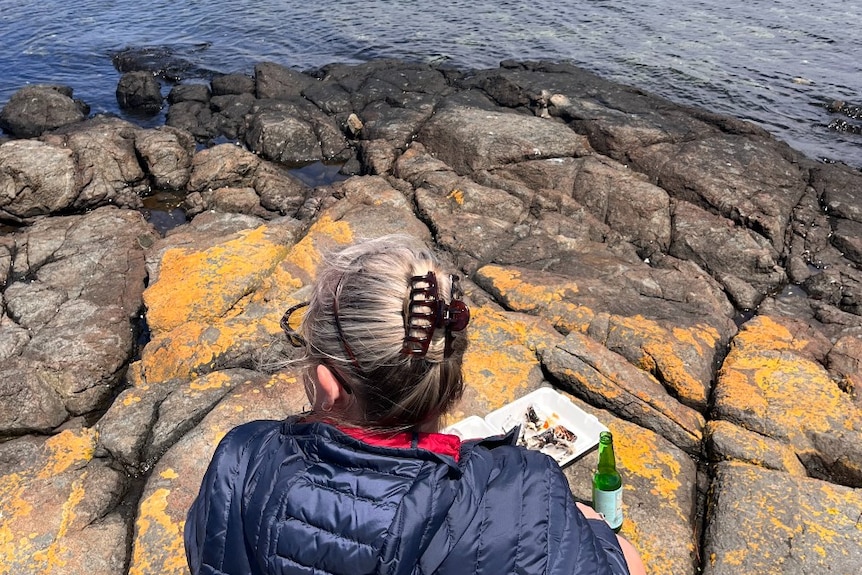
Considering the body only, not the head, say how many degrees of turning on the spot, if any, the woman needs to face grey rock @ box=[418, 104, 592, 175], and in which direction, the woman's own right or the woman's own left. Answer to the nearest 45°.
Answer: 0° — they already face it

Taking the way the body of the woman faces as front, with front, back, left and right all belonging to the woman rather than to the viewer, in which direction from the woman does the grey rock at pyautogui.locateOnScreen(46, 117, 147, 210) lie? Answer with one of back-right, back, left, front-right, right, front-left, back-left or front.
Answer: front-left

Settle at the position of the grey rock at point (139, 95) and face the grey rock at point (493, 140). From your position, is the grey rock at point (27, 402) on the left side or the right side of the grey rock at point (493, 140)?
right

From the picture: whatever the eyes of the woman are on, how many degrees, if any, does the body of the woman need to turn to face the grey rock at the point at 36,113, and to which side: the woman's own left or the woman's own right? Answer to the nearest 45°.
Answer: approximately 45° to the woman's own left

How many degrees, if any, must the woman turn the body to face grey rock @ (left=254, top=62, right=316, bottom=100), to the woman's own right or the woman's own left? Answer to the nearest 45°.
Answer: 0° — they already face it

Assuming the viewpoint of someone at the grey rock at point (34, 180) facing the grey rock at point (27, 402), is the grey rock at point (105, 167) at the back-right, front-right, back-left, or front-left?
back-left

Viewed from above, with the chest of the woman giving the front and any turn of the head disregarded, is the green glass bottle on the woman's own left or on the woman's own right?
on the woman's own right

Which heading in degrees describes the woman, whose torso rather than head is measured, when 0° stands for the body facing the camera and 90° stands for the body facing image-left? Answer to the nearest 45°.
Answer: approximately 180°

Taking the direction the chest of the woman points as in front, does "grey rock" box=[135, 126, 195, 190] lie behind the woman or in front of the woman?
in front

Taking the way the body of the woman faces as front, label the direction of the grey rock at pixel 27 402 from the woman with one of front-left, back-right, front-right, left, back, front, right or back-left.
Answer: front-left

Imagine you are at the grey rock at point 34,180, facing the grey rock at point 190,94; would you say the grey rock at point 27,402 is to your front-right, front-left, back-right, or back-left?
back-right

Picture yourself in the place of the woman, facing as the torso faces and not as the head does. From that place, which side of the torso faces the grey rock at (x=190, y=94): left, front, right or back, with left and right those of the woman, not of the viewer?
front
